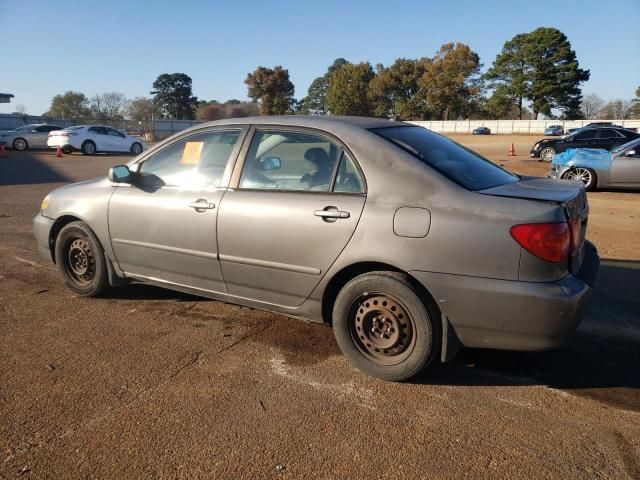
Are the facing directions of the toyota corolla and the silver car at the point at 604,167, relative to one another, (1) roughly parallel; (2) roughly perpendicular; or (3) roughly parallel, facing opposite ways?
roughly parallel

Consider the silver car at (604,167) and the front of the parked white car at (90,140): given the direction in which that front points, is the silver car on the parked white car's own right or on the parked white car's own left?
on the parked white car's own right

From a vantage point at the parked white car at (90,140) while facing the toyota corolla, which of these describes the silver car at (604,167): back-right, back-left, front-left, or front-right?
front-left

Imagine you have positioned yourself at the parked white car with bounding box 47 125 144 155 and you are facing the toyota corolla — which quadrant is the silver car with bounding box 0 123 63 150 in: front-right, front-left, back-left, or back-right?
back-right

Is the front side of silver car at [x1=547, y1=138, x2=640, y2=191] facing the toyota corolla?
no

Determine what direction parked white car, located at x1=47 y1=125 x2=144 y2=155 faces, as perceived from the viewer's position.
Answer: facing away from the viewer and to the right of the viewer

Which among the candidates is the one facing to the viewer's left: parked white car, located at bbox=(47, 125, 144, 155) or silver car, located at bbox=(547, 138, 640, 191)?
the silver car

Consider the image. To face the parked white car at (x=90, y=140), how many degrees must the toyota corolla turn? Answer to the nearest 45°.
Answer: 0° — it already faces it

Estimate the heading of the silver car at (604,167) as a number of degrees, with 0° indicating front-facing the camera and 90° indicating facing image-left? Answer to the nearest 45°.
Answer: approximately 90°

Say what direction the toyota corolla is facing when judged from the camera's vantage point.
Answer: facing away from the viewer and to the left of the viewer

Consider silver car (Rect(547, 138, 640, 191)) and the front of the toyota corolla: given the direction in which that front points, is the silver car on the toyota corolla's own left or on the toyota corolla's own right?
on the toyota corolla's own right

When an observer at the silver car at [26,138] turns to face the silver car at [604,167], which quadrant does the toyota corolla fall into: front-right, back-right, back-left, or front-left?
front-right

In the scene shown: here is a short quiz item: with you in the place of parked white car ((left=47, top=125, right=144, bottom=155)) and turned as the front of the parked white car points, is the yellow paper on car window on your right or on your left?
on your right

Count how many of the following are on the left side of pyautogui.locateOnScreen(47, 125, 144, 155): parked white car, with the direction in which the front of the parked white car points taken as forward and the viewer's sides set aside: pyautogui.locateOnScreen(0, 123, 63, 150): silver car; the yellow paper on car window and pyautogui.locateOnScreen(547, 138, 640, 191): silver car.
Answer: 1

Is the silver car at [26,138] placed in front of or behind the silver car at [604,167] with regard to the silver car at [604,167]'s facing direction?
in front

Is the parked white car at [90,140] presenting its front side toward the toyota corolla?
no

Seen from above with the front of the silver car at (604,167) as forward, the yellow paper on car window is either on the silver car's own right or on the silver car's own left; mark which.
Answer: on the silver car's own left
